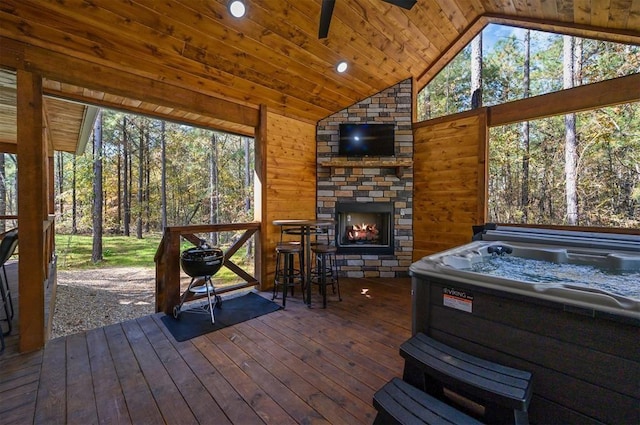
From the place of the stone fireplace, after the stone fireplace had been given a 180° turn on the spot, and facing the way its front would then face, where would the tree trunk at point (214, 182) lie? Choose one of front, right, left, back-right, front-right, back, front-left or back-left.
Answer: front-left

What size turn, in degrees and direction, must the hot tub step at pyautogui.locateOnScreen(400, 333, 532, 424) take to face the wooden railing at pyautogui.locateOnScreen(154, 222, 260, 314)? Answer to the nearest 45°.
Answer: approximately 45° to its right

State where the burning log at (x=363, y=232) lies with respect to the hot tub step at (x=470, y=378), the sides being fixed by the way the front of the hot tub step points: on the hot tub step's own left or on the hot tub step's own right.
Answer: on the hot tub step's own right

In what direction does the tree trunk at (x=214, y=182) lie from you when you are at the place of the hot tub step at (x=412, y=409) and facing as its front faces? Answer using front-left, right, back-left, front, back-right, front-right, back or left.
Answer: right

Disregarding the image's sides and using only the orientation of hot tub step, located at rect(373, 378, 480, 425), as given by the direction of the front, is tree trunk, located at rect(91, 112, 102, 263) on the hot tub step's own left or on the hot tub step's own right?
on the hot tub step's own right

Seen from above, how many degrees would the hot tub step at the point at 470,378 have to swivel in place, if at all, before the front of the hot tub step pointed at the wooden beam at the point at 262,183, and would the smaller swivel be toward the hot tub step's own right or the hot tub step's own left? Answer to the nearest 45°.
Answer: approximately 90° to the hot tub step's own right

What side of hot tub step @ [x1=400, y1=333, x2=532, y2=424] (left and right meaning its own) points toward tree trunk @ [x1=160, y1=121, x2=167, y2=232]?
right

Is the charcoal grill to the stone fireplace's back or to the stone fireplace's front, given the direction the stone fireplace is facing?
to the front

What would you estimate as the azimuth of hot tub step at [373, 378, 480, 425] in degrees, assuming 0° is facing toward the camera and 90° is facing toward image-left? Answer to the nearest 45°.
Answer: approximately 45°

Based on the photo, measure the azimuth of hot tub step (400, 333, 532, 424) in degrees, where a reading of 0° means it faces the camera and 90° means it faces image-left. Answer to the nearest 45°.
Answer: approximately 45°

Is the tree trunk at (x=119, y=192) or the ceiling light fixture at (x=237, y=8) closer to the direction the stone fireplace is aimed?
the ceiling light fixture

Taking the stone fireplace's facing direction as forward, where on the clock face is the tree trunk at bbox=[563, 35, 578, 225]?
The tree trunk is roughly at 8 o'clock from the stone fireplace.
